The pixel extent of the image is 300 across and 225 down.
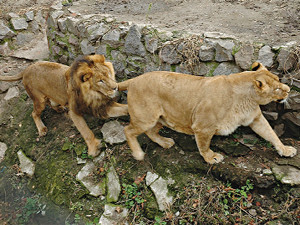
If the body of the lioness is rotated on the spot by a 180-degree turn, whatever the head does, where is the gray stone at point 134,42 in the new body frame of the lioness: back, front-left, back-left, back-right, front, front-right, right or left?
front-right

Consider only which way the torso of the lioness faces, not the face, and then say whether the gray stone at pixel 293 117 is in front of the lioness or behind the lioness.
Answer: in front

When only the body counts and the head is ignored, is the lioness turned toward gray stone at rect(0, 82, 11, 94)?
no

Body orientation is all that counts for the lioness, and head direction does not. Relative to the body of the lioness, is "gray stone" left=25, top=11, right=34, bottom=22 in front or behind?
behind

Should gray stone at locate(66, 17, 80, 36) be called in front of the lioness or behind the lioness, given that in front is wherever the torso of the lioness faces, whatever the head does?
behind

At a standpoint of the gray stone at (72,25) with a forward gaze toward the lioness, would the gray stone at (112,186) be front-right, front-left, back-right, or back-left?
front-right

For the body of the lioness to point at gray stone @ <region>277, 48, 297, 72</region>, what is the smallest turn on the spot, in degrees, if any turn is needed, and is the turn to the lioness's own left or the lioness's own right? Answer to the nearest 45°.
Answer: approximately 45° to the lioness's own left

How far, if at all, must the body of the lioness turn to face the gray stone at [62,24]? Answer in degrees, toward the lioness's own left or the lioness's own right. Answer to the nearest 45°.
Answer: approximately 135° to the lioness's own left

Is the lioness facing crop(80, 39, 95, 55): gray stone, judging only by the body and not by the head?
no

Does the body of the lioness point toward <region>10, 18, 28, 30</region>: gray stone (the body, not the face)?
no

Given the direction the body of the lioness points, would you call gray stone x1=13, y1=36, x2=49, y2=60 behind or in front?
behind

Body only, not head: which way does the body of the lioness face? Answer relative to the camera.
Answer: to the viewer's right

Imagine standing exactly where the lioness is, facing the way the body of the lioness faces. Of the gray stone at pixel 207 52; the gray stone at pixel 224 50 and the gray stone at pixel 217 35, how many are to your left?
3

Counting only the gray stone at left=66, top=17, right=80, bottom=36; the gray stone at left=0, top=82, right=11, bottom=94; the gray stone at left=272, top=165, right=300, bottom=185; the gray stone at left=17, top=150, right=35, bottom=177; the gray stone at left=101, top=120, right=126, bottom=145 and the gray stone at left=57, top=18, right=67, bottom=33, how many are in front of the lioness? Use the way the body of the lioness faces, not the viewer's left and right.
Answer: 1

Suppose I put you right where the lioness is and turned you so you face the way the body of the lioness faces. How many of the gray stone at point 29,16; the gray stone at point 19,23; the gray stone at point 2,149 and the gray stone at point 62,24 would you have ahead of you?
0

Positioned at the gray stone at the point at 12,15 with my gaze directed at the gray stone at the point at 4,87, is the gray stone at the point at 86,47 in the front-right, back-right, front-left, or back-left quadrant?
front-left

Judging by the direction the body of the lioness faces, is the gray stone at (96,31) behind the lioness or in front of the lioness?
behind

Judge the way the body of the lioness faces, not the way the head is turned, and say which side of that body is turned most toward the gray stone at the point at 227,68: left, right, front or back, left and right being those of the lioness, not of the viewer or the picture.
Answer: left

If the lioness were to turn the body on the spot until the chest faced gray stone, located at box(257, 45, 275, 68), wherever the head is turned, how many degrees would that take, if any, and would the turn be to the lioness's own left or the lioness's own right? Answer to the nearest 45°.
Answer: approximately 45° to the lioness's own left
